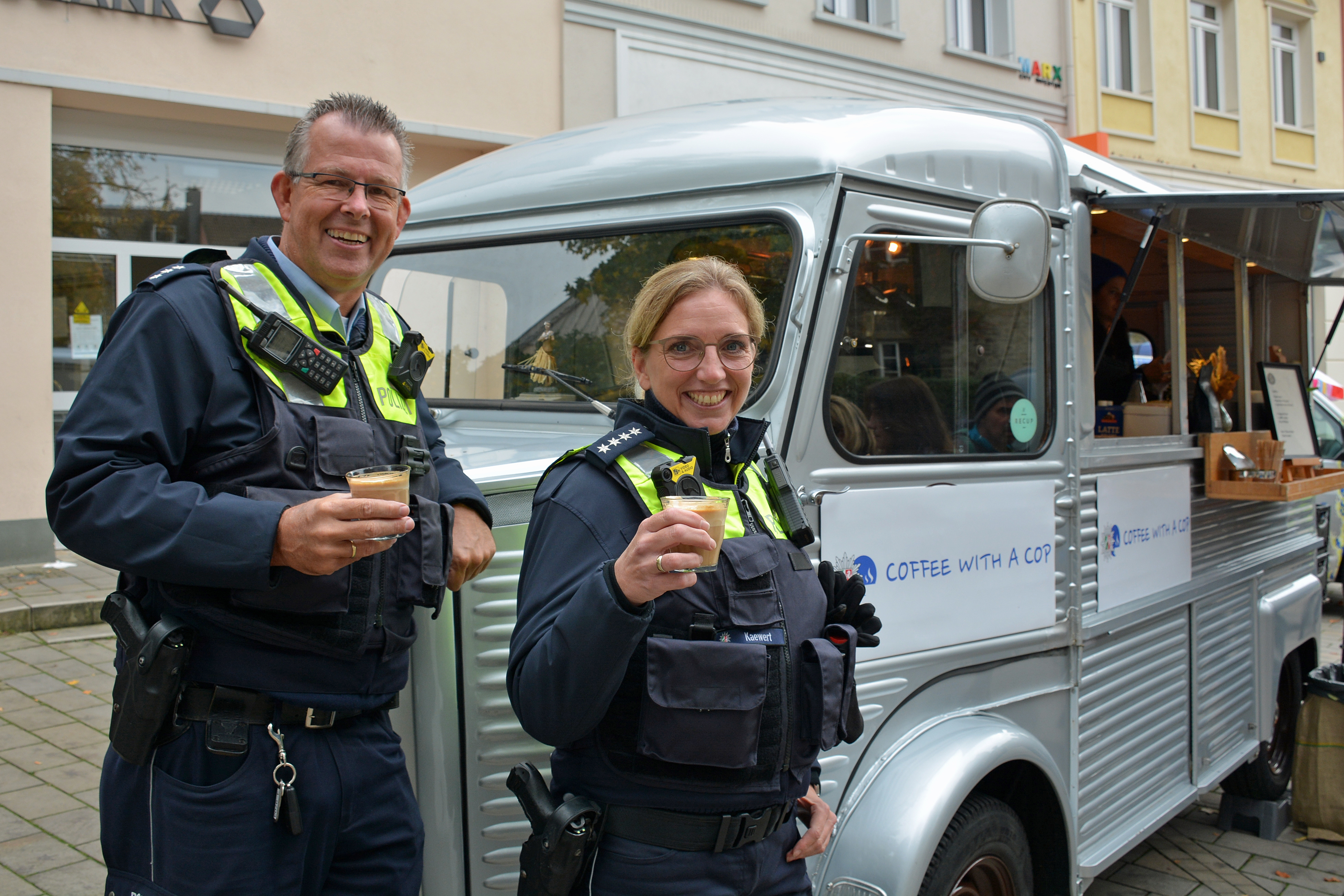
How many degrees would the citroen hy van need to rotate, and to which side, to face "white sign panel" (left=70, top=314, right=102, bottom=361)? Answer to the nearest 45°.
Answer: approximately 90° to its right

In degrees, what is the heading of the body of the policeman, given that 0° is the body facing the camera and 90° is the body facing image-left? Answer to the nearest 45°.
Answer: approximately 315°

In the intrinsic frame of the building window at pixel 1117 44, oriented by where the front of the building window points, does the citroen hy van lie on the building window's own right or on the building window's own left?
on the building window's own right

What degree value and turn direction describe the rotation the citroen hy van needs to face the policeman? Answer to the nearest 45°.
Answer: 0° — it already faces them

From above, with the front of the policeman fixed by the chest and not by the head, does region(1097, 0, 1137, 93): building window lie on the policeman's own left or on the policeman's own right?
on the policeman's own left

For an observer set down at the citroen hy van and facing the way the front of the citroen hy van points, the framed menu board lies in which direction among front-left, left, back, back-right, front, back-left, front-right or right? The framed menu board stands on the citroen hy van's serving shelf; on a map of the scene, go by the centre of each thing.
back

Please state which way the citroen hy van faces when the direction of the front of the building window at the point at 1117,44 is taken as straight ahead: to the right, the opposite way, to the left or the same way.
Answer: to the right

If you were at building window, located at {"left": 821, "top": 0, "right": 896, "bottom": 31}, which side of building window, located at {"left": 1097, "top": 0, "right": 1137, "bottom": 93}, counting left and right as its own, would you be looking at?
right

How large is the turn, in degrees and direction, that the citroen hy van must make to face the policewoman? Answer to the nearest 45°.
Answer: approximately 45° to its left

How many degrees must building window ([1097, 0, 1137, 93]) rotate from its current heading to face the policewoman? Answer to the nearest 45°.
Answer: approximately 45° to its right

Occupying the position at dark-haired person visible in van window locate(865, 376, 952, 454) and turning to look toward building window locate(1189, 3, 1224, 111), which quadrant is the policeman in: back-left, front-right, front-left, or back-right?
back-left

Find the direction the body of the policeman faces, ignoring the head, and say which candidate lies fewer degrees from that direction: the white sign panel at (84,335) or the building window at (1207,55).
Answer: the building window

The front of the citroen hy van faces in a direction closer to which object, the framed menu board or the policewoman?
the policewoman
